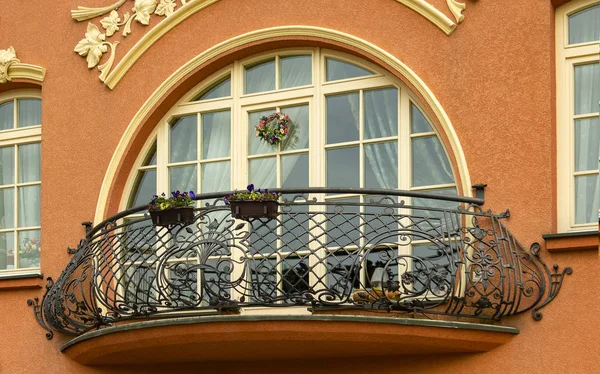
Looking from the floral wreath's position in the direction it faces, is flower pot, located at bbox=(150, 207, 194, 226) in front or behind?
in front

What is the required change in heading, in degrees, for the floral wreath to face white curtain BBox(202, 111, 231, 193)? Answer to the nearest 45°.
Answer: approximately 135° to its right

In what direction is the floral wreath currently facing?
toward the camera

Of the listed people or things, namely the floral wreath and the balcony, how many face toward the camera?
2

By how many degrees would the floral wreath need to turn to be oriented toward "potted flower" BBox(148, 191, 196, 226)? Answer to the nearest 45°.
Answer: approximately 45° to its right

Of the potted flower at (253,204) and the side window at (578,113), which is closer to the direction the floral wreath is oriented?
the potted flower

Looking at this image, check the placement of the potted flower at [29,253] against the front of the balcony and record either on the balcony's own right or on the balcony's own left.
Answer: on the balcony's own right

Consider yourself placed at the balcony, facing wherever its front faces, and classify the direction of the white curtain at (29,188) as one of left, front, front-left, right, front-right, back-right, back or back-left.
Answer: back-right

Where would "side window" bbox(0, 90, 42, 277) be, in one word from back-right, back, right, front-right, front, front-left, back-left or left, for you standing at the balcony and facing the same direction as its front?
back-right

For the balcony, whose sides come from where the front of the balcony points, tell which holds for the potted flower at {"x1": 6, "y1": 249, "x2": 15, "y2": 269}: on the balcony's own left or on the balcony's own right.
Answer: on the balcony's own right
